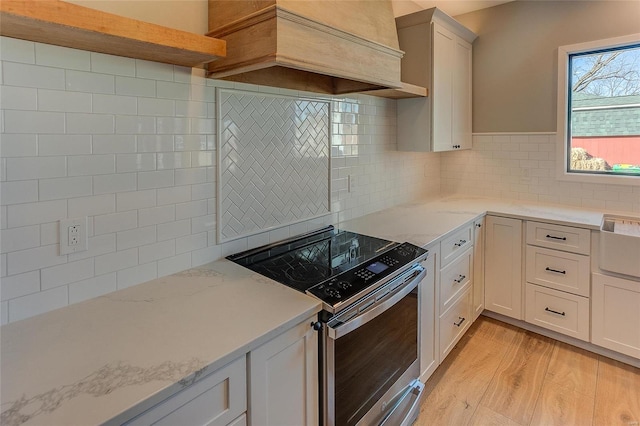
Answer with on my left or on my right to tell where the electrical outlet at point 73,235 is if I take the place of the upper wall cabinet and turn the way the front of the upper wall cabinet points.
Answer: on my right

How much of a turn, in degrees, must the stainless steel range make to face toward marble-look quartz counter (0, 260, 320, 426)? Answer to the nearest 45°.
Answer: approximately 90° to its right

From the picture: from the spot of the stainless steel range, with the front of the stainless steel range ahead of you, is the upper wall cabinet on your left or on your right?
on your left

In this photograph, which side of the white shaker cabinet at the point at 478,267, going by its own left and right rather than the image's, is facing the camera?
right

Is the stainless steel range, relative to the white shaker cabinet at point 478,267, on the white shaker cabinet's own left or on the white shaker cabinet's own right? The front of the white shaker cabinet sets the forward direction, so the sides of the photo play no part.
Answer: on the white shaker cabinet's own right

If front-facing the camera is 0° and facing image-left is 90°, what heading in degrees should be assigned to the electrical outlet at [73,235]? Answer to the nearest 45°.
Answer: approximately 315°

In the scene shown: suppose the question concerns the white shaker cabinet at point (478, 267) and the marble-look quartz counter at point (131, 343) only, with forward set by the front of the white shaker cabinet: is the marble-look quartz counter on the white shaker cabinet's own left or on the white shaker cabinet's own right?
on the white shaker cabinet's own right

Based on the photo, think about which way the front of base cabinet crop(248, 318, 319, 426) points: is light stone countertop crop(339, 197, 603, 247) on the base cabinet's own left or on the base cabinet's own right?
on the base cabinet's own left

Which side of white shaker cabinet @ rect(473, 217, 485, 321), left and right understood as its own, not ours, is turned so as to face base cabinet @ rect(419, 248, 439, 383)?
right
